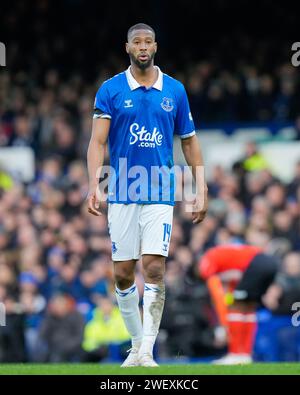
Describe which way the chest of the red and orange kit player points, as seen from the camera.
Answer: to the viewer's left
